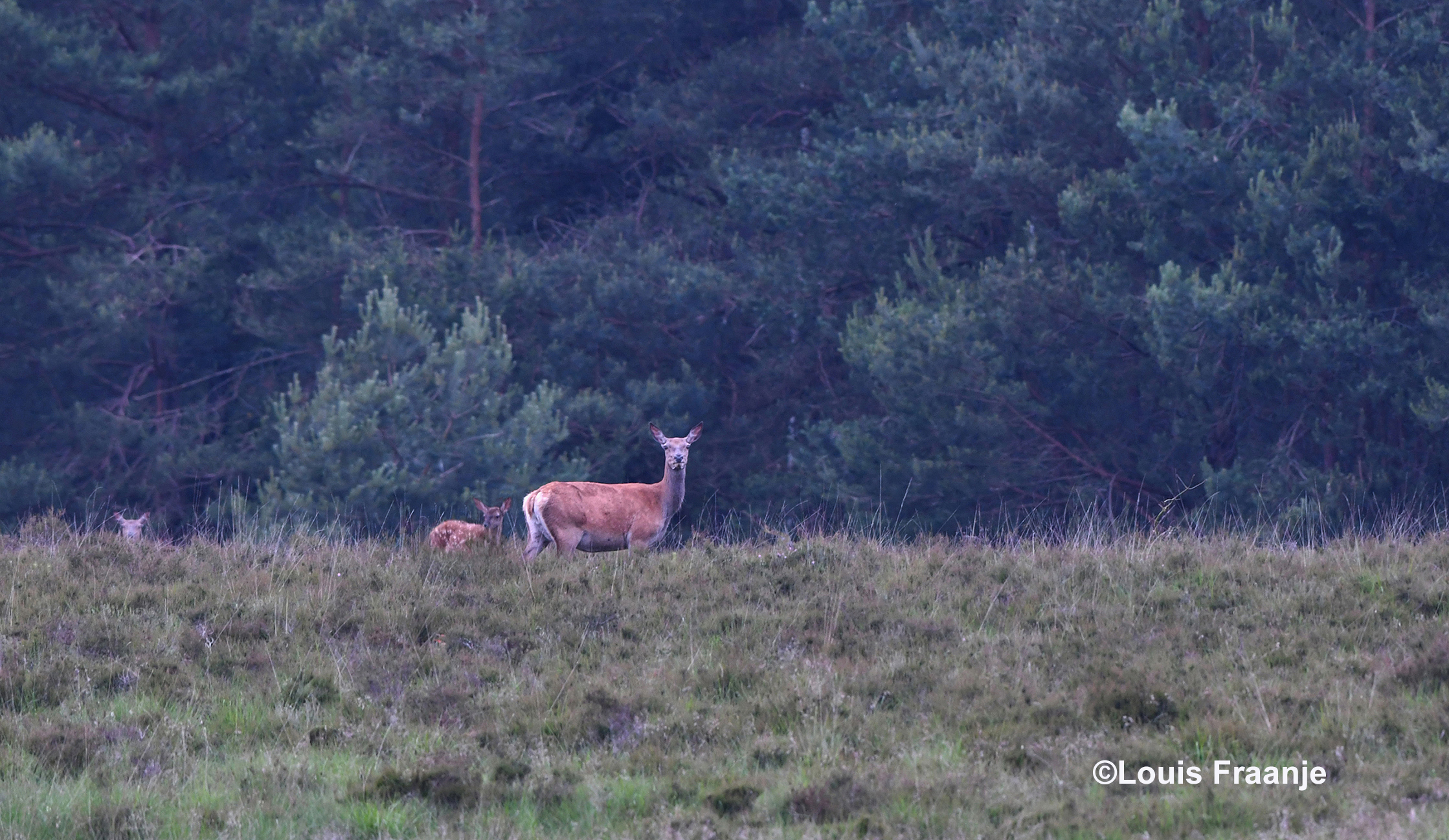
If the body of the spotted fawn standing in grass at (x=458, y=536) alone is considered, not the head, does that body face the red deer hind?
yes

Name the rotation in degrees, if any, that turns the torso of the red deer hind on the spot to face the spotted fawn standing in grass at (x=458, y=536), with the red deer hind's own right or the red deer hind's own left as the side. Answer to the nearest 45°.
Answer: approximately 180°

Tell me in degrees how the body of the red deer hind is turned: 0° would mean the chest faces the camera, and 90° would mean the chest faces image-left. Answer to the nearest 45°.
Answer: approximately 270°

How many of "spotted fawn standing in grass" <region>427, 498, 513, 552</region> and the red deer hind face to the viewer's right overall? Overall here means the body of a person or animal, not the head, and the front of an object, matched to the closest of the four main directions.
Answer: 2

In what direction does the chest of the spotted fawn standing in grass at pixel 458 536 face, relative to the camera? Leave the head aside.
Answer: to the viewer's right
